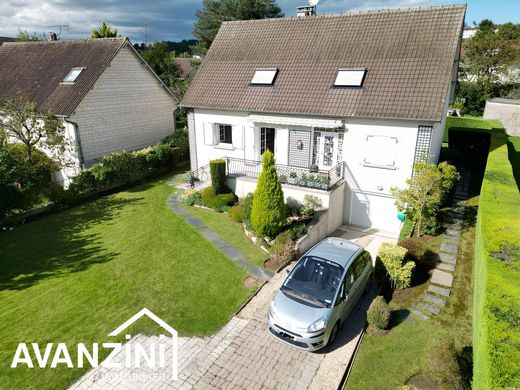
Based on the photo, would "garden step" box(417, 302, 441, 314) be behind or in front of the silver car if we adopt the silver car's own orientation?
behind

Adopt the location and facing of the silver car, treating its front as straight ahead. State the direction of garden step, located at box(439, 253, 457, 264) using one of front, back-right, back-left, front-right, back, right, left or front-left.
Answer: back

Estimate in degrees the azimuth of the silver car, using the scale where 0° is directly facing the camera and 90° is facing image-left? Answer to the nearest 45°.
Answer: approximately 45°

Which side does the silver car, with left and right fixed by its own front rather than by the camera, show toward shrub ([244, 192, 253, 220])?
right
